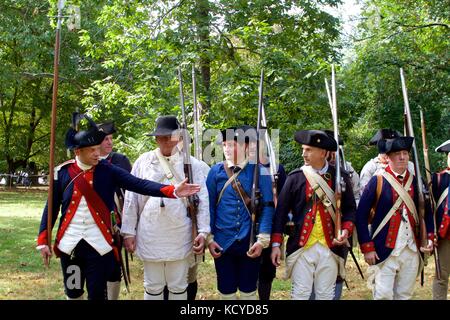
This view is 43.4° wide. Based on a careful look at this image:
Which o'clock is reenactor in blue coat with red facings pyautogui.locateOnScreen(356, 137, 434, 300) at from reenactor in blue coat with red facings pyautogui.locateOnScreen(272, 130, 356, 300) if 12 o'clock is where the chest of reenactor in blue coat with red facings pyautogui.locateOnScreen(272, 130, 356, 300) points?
reenactor in blue coat with red facings pyautogui.locateOnScreen(356, 137, 434, 300) is roughly at 8 o'clock from reenactor in blue coat with red facings pyautogui.locateOnScreen(272, 130, 356, 300).

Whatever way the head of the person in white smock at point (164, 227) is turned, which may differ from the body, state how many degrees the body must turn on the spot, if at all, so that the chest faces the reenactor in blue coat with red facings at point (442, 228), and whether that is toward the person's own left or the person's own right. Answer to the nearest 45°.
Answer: approximately 90° to the person's own left

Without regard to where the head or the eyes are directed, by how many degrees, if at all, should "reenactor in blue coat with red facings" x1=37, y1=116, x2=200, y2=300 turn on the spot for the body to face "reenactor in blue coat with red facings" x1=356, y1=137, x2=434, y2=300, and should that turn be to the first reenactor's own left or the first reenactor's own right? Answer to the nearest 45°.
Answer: approximately 90° to the first reenactor's own left

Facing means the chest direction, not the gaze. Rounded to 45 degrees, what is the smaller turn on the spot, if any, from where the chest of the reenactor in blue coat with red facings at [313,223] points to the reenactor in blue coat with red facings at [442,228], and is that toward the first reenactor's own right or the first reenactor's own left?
approximately 135° to the first reenactor's own left

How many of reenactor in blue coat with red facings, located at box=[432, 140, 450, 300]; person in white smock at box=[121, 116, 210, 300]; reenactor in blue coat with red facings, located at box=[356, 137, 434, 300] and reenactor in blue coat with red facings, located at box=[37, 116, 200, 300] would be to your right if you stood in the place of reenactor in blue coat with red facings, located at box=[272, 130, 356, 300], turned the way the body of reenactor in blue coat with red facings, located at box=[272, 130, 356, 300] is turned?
2

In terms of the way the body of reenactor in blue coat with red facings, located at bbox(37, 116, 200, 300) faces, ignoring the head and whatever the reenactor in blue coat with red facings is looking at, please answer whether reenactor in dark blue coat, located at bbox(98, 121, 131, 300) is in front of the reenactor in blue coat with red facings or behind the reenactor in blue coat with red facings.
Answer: behind

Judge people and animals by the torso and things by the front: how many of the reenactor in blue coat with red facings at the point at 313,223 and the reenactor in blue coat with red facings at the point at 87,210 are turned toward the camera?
2

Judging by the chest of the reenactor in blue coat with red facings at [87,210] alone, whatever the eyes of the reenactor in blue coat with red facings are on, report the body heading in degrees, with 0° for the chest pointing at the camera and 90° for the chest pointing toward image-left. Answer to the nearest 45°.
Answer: approximately 0°
